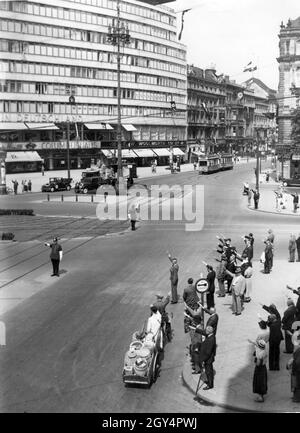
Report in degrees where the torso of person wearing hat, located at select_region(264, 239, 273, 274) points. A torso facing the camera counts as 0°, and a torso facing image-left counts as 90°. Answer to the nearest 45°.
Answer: approximately 90°

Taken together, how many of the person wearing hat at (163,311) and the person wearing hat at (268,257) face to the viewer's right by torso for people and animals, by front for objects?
0

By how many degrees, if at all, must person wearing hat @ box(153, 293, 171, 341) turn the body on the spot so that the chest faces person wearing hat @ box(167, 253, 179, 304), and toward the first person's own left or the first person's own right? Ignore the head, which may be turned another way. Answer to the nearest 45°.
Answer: approximately 45° to the first person's own right

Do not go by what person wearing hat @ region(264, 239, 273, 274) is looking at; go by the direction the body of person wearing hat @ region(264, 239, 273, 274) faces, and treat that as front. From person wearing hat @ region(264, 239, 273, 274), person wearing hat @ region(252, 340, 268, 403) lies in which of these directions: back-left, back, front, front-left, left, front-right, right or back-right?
left

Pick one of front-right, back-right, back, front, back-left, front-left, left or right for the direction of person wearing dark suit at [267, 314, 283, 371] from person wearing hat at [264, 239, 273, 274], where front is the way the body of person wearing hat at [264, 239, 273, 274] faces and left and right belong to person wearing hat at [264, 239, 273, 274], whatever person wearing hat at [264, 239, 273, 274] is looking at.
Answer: left

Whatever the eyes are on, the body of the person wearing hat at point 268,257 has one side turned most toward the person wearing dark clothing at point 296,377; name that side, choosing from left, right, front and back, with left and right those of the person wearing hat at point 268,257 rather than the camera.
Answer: left

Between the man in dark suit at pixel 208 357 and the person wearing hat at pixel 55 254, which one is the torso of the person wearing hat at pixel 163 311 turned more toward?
the person wearing hat

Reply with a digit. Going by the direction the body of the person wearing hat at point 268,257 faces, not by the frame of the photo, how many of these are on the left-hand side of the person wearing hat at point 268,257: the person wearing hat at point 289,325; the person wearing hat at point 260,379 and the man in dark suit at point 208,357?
3

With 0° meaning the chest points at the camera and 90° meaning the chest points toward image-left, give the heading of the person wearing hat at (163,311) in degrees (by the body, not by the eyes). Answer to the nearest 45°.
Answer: approximately 135°

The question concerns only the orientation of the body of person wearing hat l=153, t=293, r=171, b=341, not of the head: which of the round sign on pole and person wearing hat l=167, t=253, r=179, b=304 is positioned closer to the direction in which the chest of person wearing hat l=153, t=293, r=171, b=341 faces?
the person wearing hat
